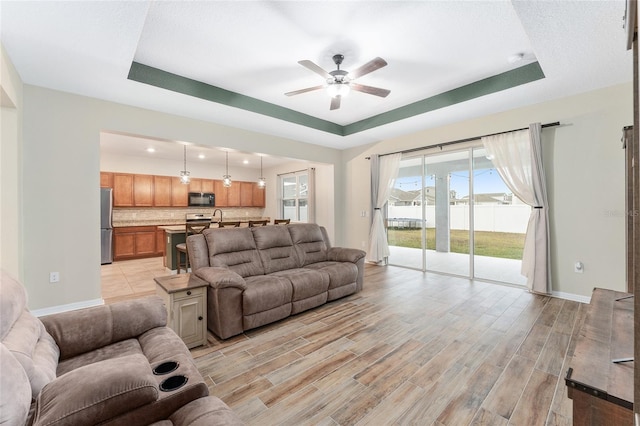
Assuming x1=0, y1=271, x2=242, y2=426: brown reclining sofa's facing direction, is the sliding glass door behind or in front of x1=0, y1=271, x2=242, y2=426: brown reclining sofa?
in front

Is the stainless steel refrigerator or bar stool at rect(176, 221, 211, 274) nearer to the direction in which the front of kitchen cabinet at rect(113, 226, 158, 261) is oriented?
the bar stool

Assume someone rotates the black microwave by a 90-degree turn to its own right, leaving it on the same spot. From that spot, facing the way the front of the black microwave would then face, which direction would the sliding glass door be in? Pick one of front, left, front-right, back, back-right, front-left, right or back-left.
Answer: back-left

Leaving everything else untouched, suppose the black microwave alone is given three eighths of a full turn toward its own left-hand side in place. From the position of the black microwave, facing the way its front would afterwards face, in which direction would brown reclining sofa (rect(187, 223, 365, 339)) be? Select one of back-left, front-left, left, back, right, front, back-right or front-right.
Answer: back-right

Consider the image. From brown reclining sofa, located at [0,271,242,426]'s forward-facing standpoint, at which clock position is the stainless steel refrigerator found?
The stainless steel refrigerator is roughly at 9 o'clock from the brown reclining sofa.

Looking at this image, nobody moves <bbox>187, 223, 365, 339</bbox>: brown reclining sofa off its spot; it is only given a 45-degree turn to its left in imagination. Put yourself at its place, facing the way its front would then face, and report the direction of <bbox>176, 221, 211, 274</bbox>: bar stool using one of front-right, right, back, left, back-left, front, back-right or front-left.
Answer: back-left

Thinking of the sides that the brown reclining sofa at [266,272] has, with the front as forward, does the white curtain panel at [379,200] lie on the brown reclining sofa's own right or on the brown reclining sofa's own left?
on the brown reclining sofa's own left

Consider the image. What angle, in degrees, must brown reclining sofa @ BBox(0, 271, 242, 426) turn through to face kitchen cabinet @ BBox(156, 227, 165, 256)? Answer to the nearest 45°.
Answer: approximately 90° to its left

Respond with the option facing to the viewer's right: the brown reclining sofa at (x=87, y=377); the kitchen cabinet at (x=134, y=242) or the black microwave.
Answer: the brown reclining sofa

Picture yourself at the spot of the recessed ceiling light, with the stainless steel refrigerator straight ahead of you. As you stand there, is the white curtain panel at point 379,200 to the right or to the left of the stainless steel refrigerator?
right

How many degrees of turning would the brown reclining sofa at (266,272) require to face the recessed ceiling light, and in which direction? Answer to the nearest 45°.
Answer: approximately 45° to its left

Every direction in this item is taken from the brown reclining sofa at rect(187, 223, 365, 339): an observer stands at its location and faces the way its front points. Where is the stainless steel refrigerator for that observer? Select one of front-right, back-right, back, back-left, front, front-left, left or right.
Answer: back

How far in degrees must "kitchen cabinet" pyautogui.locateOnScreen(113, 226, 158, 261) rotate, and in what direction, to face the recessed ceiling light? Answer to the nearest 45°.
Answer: approximately 45° to its left

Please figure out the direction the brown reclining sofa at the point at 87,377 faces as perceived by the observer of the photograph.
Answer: facing to the right of the viewer

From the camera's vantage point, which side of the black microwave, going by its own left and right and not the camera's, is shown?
front

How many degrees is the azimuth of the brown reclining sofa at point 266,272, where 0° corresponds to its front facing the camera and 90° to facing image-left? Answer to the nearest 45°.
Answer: approximately 315°
